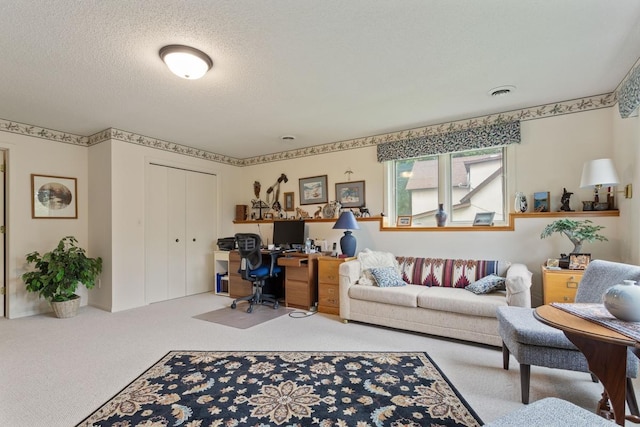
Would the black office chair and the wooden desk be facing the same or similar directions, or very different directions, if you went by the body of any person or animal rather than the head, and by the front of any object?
very different directions

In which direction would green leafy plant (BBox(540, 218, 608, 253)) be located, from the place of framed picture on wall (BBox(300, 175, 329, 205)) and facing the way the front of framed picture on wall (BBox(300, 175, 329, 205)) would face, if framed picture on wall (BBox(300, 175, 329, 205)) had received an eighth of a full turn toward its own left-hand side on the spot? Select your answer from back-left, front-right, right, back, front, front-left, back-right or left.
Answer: front-left

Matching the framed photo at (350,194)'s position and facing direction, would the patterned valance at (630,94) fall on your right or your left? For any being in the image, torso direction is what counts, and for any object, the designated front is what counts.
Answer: on your left

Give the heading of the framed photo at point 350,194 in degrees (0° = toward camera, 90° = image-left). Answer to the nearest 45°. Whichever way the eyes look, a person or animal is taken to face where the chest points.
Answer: approximately 45°

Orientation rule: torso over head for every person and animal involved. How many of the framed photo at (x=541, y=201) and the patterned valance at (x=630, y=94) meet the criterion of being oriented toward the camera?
1

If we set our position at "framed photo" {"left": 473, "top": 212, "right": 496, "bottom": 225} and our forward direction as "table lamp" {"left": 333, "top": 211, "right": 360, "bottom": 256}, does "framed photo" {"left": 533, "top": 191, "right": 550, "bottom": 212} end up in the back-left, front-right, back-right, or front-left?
back-left

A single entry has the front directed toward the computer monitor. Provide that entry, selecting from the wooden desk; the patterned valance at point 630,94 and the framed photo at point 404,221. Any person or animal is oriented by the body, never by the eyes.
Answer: the patterned valance

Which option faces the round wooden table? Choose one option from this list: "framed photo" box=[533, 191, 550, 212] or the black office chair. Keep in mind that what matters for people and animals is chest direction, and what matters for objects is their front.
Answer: the framed photo

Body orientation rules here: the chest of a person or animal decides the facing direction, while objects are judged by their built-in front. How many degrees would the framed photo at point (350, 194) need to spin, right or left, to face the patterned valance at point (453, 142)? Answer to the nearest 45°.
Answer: approximately 90° to its left

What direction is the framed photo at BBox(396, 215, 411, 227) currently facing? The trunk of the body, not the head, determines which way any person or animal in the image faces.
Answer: toward the camera

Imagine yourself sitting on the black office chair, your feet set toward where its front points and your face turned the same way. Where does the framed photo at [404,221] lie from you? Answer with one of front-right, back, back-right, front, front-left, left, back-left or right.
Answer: front-right

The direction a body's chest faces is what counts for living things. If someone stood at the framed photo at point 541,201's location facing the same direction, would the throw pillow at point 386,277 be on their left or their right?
on their right

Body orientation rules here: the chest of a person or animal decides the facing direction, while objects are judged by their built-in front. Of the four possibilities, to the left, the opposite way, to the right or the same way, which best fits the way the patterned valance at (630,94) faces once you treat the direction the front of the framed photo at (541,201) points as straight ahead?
to the right

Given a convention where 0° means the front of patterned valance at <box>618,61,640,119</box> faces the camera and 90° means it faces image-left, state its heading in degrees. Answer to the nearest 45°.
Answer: approximately 90°
